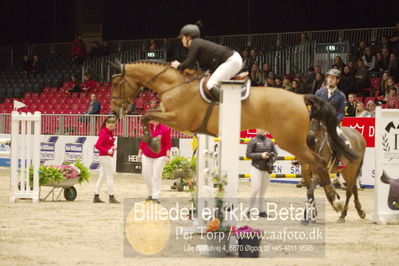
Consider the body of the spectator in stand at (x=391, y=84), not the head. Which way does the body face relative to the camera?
toward the camera

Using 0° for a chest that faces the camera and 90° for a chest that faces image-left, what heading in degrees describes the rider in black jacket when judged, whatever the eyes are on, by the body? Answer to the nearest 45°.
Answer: approximately 90°

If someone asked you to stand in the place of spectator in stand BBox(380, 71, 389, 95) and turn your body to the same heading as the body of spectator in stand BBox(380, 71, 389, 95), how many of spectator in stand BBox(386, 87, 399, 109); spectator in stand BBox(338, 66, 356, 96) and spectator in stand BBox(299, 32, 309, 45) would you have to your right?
2

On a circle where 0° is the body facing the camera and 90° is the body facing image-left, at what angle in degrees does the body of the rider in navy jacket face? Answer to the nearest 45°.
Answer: approximately 45°

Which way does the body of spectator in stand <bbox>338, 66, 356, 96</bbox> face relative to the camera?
toward the camera

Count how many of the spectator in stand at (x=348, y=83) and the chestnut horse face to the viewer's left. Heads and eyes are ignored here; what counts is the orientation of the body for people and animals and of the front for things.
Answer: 1

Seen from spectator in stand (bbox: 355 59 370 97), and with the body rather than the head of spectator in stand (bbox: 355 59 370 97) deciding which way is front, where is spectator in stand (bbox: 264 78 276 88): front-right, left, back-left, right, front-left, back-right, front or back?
front-right

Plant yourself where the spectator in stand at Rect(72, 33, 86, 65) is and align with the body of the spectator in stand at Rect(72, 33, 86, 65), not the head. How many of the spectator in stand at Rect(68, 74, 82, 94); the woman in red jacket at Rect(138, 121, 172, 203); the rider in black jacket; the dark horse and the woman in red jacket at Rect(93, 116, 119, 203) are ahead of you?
5

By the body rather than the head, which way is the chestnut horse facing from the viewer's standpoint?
to the viewer's left

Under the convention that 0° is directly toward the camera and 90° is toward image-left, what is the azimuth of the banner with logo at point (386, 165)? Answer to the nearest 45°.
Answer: approximately 0°

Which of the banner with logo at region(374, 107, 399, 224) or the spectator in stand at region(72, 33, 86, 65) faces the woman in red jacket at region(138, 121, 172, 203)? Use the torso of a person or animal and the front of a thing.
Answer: the spectator in stand

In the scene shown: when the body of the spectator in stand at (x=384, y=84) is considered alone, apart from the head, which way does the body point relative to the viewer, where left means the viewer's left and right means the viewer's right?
facing the viewer and to the left of the viewer

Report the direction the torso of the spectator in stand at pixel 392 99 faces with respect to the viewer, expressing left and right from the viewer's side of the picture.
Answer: facing the viewer
